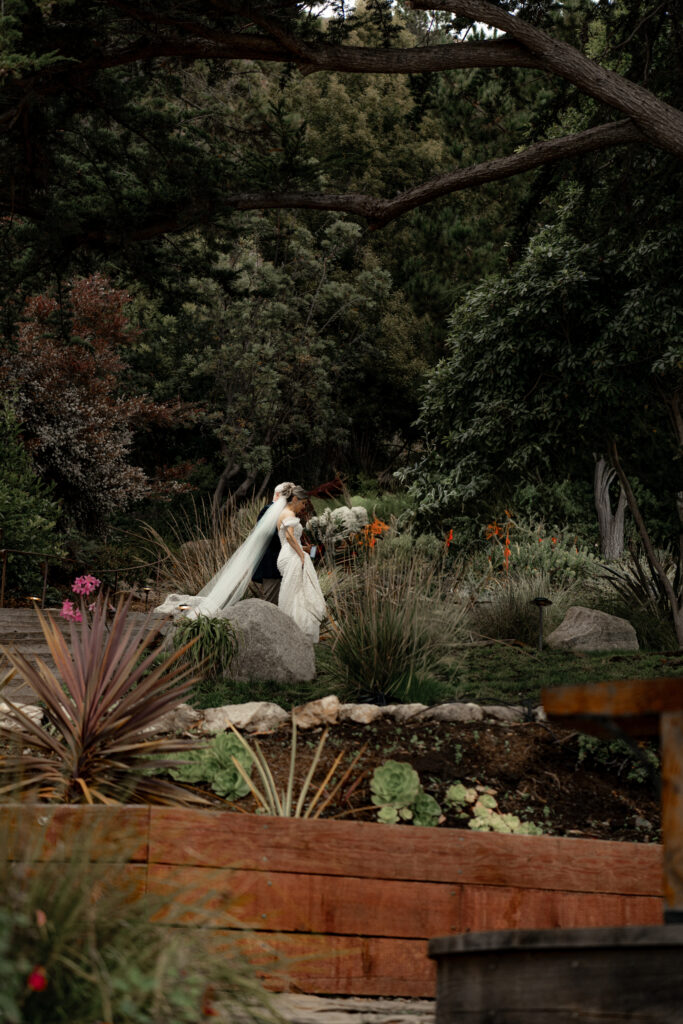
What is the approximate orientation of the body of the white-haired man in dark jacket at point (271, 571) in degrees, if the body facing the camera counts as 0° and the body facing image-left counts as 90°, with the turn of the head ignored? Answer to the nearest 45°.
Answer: approximately 270°

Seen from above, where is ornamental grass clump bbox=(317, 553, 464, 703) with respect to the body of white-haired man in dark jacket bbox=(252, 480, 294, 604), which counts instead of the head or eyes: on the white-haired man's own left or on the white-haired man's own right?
on the white-haired man's own right

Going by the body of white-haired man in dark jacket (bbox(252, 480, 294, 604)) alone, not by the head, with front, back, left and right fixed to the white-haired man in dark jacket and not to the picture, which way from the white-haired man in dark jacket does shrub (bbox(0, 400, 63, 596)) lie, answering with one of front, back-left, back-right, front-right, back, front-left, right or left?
back-left

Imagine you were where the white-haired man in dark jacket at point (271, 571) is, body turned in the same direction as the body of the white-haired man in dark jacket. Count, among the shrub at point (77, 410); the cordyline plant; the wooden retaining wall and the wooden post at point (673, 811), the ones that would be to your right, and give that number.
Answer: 3

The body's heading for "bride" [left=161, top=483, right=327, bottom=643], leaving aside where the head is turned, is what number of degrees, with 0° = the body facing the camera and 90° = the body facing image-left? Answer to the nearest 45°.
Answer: approximately 270°

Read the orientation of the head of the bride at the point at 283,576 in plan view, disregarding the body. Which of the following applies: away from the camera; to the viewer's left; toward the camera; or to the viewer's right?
to the viewer's right

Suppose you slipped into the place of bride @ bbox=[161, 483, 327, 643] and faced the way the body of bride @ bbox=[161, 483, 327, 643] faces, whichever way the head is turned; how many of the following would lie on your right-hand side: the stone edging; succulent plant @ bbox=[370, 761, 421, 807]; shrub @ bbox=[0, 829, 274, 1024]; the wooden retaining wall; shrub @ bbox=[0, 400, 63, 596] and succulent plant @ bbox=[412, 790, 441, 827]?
5

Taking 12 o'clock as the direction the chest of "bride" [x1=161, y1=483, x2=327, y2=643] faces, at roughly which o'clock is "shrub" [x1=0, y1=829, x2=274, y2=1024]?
The shrub is roughly at 3 o'clock from the bride.

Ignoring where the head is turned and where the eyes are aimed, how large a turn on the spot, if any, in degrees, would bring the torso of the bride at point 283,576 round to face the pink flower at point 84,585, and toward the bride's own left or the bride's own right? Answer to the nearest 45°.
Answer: approximately 135° to the bride's own right

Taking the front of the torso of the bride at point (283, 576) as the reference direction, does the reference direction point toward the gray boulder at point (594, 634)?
yes

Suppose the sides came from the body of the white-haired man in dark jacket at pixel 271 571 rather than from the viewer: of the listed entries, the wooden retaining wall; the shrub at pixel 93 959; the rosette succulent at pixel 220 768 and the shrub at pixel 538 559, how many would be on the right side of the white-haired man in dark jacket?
3
